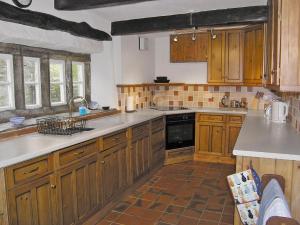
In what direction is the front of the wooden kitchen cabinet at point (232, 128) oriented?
toward the camera

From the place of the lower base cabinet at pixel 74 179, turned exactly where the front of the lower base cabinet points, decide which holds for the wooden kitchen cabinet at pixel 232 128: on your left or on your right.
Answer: on your left

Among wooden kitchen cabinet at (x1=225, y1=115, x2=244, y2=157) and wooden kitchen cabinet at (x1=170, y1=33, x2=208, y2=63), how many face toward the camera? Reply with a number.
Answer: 2

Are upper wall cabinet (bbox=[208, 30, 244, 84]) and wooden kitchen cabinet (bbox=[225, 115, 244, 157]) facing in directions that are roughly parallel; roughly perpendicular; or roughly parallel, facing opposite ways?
roughly parallel

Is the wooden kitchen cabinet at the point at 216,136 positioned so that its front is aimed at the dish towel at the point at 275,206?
yes

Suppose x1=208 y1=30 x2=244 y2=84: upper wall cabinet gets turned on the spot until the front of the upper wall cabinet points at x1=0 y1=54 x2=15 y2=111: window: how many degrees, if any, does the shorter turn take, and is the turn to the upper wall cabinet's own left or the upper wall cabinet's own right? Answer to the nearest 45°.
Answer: approximately 45° to the upper wall cabinet's own right

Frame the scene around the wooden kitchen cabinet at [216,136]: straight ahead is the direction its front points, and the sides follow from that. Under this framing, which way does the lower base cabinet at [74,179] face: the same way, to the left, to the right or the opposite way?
to the left

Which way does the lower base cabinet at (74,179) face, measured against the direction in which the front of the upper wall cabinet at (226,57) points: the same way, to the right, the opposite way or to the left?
to the left

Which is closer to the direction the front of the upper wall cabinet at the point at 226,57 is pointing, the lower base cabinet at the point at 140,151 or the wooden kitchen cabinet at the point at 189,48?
the lower base cabinet

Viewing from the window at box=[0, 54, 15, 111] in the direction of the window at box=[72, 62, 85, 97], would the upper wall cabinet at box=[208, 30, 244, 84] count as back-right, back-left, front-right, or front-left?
front-right

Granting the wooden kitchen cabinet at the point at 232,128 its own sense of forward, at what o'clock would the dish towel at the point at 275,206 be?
The dish towel is roughly at 12 o'clock from the wooden kitchen cabinet.

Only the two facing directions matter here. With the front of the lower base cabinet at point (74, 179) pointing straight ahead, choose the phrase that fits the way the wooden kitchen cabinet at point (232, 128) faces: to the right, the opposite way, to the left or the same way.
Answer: to the right

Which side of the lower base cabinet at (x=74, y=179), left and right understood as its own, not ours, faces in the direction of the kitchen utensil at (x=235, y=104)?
left

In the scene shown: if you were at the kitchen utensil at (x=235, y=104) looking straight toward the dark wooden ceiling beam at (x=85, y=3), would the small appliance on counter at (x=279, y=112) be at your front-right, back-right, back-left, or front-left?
front-left
